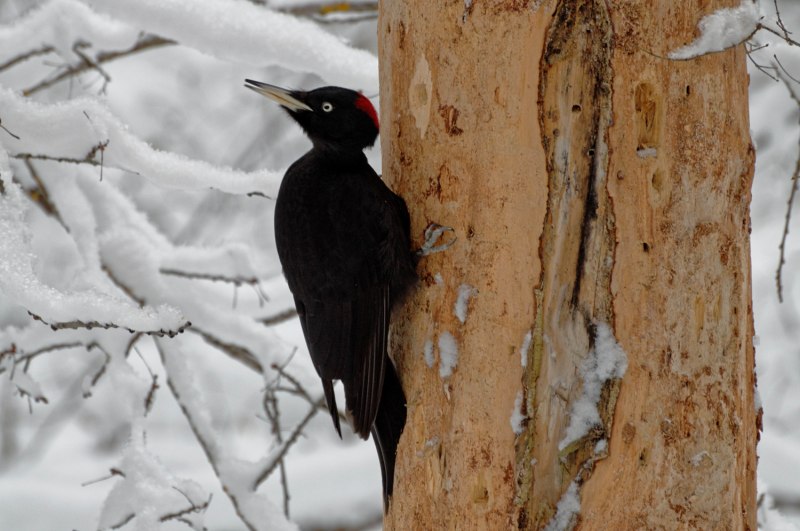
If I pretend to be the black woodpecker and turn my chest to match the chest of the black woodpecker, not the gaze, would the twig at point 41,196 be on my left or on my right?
on my left

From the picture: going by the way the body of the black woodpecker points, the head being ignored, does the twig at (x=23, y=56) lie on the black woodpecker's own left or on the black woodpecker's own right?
on the black woodpecker's own left

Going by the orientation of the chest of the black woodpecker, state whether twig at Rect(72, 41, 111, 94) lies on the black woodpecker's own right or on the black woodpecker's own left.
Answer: on the black woodpecker's own left

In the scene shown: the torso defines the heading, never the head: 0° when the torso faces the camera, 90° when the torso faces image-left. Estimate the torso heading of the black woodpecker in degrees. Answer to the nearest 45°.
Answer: approximately 225°

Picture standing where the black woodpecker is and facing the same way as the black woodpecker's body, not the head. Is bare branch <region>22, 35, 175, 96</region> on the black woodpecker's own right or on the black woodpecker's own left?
on the black woodpecker's own left

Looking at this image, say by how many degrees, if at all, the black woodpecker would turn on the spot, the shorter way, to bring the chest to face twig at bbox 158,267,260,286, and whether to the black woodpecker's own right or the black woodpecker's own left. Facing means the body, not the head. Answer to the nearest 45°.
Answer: approximately 90° to the black woodpecker's own left
